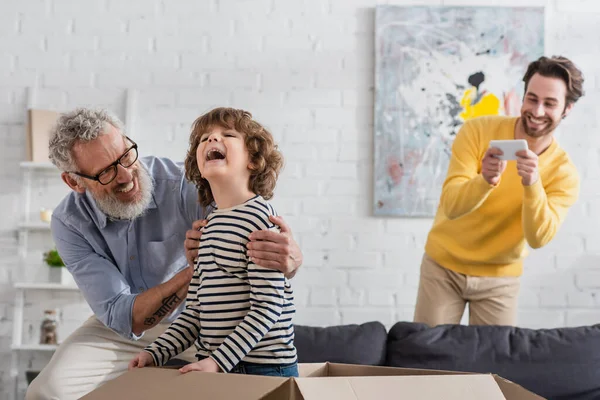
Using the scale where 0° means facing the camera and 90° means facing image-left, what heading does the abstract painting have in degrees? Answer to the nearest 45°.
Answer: approximately 0°

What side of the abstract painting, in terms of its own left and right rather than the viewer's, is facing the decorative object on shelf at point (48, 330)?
right

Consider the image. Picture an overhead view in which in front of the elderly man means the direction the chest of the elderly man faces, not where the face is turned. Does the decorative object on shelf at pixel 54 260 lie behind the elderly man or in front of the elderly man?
behind

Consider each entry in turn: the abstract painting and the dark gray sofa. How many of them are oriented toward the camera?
2

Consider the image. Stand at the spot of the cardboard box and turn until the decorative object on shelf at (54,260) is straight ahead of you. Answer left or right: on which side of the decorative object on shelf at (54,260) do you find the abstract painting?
right

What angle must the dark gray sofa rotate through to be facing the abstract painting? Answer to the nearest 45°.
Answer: approximately 180°

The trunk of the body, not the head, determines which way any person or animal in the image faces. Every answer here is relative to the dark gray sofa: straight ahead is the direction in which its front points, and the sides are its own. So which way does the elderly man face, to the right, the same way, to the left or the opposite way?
to the left

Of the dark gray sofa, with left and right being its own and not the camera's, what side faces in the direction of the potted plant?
right

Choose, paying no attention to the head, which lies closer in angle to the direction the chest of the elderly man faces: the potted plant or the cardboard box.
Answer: the cardboard box

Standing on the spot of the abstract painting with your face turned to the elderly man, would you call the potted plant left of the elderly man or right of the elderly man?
right

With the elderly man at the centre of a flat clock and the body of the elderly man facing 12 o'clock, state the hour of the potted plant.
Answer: The potted plant is roughly at 7 o'clock from the elderly man.

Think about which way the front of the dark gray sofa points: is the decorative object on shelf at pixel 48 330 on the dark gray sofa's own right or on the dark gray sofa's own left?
on the dark gray sofa's own right

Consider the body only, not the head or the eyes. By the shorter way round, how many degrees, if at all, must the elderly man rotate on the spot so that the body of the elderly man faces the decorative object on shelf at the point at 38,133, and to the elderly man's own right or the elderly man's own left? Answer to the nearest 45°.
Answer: approximately 135° to the elderly man's own left
